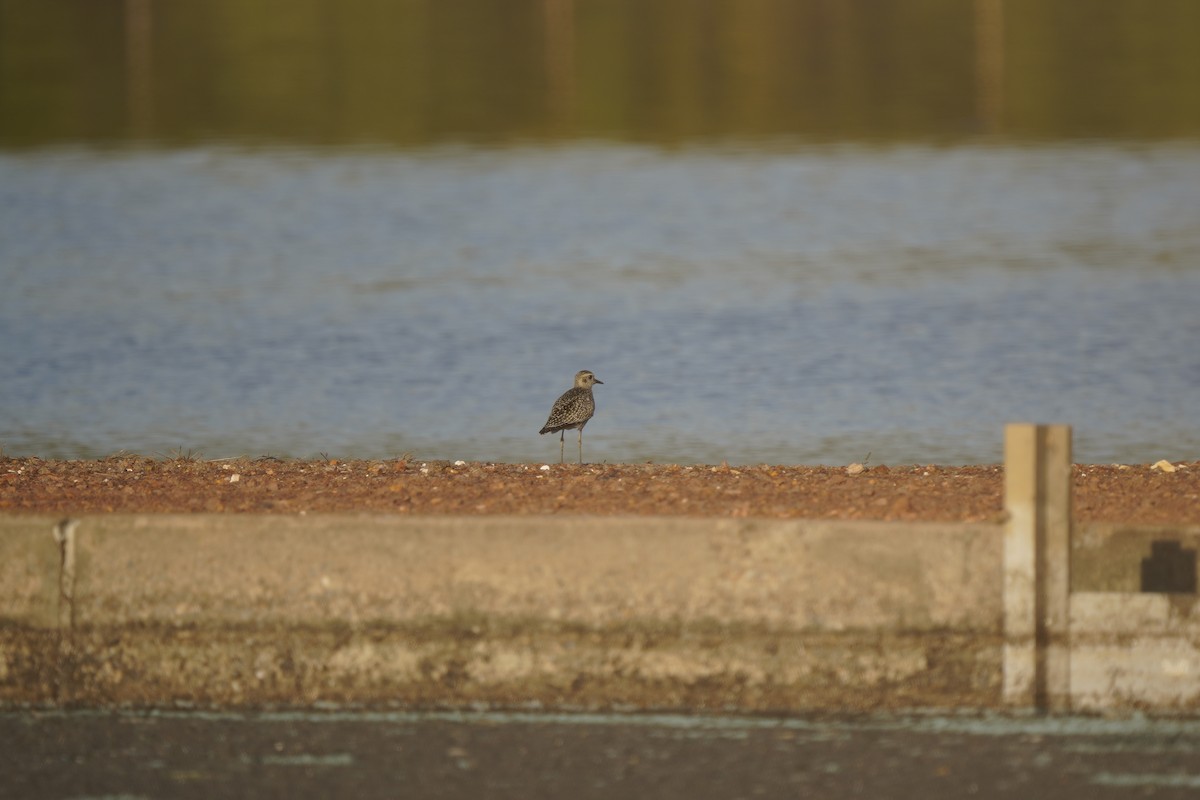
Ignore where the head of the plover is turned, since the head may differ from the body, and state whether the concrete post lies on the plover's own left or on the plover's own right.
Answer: on the plover's own right

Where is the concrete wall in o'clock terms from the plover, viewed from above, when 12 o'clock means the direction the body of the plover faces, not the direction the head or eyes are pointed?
The concrete wall is roughly at 3 o'clock from the plover.

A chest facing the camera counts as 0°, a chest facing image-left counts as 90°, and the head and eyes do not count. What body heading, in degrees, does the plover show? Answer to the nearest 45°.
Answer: approximately 270°
